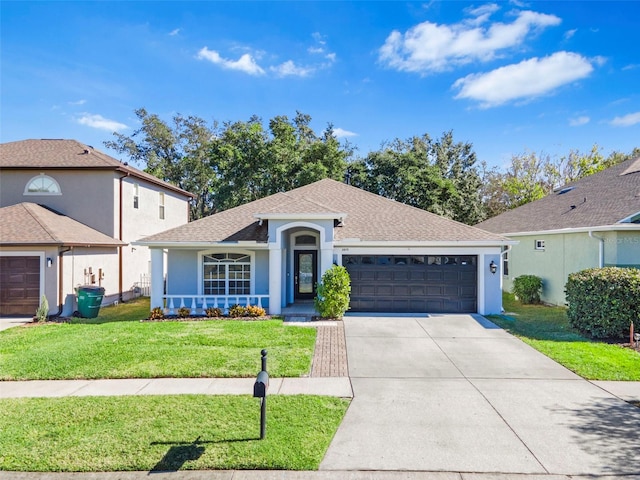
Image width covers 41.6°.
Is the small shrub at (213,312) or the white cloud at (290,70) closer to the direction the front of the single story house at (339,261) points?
the small shrub

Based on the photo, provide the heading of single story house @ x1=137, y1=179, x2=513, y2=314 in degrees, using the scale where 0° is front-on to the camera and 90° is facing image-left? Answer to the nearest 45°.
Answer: approximately 0°

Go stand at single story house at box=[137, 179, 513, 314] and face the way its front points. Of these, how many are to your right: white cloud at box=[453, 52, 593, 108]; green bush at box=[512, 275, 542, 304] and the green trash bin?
1

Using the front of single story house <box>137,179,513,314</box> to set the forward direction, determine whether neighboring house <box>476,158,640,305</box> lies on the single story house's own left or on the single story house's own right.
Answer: on the single story house's own left
